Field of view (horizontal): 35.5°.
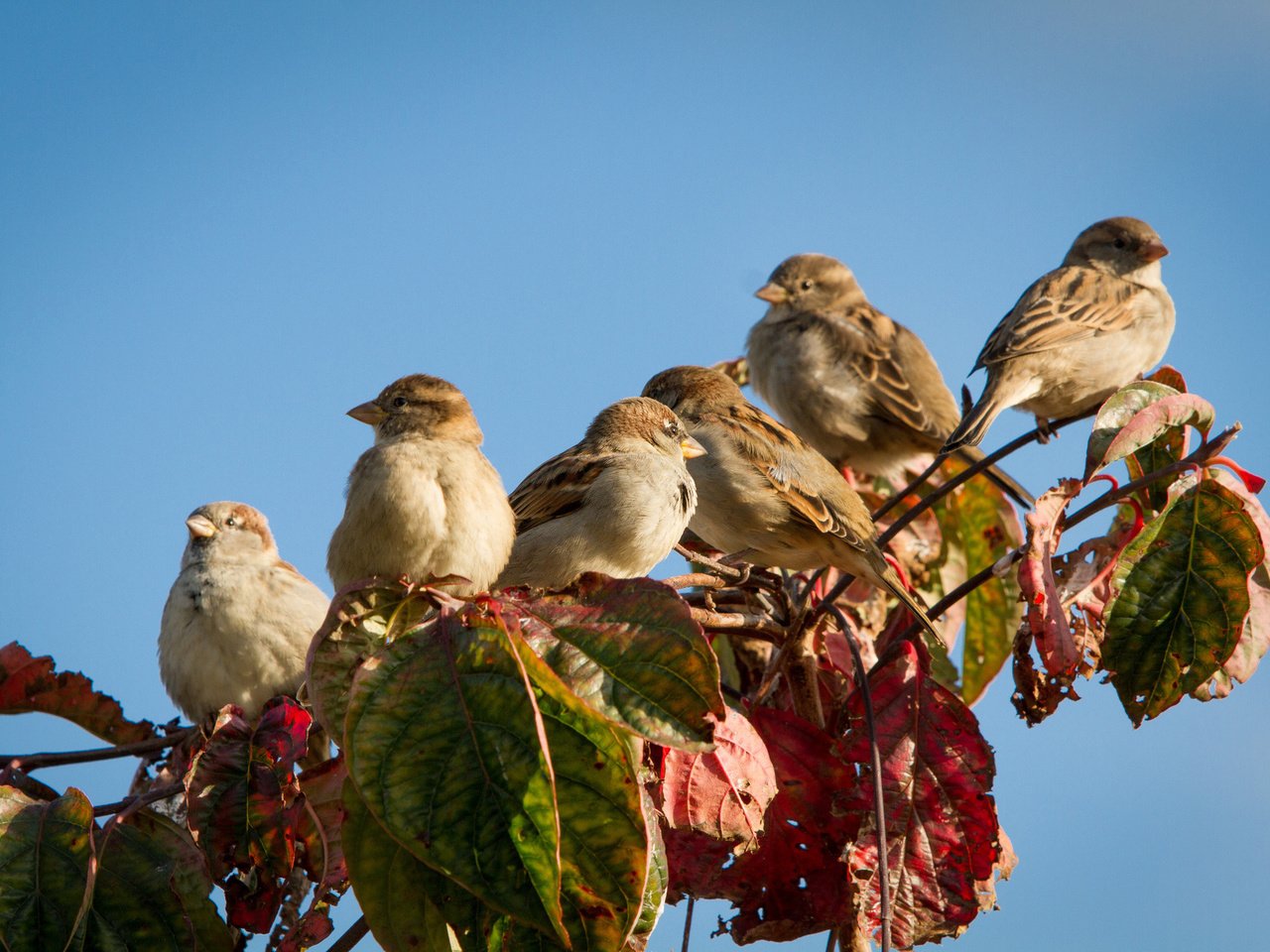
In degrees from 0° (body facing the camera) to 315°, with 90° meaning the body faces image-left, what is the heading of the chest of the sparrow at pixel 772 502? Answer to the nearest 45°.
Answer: approximately 90°

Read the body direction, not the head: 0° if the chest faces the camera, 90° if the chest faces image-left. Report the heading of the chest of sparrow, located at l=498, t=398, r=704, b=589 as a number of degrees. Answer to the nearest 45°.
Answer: approximately 270°

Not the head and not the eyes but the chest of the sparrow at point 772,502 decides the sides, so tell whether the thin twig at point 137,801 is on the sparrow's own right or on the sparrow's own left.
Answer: on the sparrow's own left

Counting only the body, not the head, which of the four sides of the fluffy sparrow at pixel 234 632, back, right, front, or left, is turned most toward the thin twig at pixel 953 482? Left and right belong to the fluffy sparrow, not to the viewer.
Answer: left

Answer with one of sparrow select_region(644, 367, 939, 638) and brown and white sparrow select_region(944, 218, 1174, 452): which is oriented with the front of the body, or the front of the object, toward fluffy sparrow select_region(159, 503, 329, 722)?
the sparrow

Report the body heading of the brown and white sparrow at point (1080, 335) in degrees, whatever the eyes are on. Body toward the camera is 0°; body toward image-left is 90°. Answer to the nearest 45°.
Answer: approximately 270°

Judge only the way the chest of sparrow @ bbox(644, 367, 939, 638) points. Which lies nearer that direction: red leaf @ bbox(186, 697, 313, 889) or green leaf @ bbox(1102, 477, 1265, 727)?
the red leaf

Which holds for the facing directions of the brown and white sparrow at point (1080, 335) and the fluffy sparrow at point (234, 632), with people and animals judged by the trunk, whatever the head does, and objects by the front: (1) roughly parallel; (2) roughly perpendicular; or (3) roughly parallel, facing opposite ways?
roughly perpendicular

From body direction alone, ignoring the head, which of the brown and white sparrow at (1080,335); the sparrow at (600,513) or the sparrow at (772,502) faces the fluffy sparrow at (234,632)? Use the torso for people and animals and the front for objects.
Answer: the sparrow at (772,502)

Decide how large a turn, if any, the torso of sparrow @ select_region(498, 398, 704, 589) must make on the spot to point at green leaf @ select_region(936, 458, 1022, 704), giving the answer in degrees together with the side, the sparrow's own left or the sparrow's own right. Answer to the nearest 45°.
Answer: approximately 45° to the sparrow's own left

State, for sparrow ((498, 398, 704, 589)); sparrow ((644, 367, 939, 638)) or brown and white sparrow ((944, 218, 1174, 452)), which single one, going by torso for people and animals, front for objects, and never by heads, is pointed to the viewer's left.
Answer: sparrow ((644, 367, 939, 638))

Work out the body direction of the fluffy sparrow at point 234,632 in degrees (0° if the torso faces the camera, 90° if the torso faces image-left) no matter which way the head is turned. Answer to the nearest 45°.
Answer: approximately 45°
